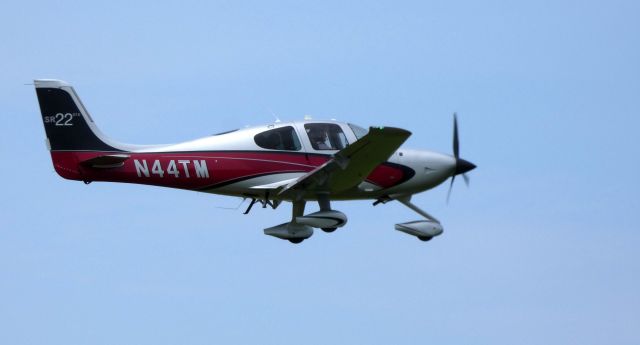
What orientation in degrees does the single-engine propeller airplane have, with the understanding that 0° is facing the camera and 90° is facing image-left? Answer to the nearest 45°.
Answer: approximately 270°
